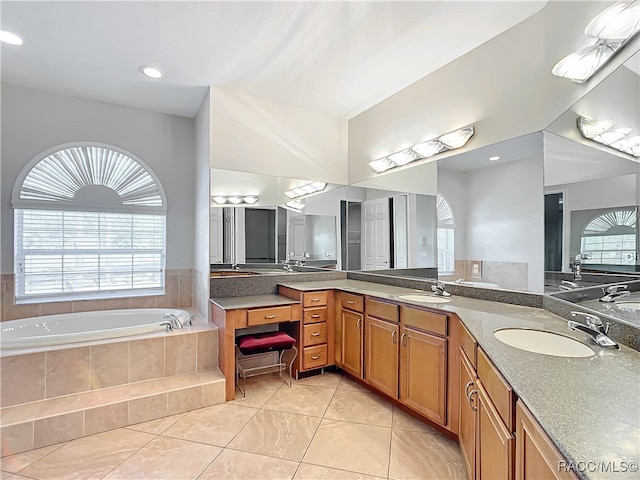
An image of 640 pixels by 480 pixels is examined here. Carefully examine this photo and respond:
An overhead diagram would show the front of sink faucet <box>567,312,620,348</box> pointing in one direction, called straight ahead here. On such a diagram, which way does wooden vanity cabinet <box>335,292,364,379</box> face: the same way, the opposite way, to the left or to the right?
to the left

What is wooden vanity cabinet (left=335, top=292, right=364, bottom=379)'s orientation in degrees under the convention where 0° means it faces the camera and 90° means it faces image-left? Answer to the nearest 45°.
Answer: approximately 45°

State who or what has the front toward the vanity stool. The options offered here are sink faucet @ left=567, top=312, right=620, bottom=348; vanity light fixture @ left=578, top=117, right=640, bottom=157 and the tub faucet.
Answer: the sink faucet

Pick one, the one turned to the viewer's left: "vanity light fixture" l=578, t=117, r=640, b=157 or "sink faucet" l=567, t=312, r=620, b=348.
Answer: the sink faucet

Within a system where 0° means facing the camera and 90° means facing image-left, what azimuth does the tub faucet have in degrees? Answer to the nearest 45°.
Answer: approximately 90°

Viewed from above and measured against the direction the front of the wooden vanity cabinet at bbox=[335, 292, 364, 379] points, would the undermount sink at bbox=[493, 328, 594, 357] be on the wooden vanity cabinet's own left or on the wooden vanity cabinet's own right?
on the wooden vanity cabinet's own left

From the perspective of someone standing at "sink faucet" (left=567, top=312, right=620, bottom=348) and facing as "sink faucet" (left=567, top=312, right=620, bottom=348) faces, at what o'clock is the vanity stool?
The vanity stool is roughly at 12 o'clock from the sink faucet.

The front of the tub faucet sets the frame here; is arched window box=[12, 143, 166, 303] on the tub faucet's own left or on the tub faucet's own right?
on the tub faucet's own right

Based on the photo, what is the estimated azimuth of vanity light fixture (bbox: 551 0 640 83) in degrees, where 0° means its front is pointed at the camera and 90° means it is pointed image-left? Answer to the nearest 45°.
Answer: approximately 45°

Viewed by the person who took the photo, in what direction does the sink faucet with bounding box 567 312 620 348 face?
facing to the left of the viewer
